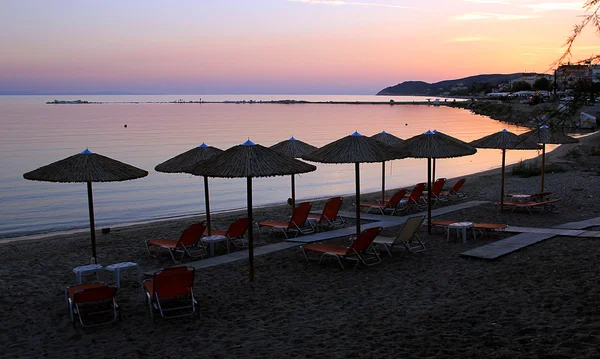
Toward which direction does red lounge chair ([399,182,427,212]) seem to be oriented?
to the viewer's left

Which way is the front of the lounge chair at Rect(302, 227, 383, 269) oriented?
to the viewer's left

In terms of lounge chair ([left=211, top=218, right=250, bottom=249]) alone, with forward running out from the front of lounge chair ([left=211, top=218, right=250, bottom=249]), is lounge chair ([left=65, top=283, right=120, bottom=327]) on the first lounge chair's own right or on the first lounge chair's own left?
on the first lounge chair's own left

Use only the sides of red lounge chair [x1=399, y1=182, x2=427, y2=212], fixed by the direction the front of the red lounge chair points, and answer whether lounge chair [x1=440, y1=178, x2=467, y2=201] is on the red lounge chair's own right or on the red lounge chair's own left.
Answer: on the red lounge chair's own right

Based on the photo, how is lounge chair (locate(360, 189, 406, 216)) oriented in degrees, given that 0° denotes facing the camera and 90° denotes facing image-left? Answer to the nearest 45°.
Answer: approximately 90°

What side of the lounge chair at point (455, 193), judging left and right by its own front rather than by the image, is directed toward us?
left

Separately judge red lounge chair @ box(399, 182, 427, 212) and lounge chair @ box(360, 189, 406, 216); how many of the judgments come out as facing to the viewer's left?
2

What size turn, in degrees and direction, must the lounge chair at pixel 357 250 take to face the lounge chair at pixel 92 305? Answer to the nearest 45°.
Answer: approximately 45° to its left

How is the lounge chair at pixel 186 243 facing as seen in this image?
to the viewer's left
